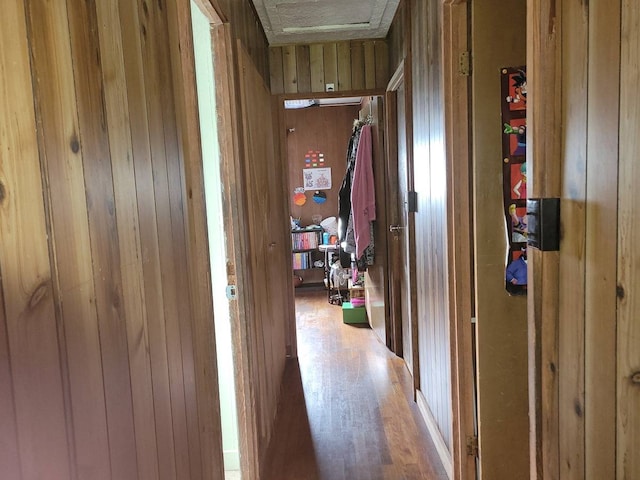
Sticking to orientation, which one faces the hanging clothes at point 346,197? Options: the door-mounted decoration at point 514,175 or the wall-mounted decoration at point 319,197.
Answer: the wall-mounted decoration at point 319,197

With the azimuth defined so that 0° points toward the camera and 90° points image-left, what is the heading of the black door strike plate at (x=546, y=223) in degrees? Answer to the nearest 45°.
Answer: approximately 45°

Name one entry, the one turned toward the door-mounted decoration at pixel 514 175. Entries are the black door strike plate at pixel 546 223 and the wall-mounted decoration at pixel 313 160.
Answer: the wall-mounted decoration at pixel 313 160

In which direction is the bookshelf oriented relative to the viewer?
toward the camera

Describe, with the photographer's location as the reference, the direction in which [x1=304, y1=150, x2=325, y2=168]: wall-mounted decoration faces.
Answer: facing the viewer

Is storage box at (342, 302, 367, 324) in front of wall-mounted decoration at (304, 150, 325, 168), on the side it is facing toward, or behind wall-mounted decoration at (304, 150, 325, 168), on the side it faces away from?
in front

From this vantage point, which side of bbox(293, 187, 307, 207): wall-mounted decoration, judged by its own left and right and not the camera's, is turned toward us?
front

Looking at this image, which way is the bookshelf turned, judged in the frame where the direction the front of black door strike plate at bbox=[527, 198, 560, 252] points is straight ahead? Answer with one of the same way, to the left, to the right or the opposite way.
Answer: to the left

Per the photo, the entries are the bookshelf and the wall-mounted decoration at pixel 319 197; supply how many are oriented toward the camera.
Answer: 2

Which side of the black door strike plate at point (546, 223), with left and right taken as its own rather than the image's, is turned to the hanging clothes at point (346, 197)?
right

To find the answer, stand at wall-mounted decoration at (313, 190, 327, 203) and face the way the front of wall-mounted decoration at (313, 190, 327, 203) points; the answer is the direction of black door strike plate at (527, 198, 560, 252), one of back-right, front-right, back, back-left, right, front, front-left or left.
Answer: front

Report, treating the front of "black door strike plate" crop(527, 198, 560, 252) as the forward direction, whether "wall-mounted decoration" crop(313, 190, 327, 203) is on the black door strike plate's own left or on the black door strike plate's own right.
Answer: on the black door strike plate's own right

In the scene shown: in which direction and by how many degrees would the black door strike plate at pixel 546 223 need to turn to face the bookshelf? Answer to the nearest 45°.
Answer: approximately 90° to its right
